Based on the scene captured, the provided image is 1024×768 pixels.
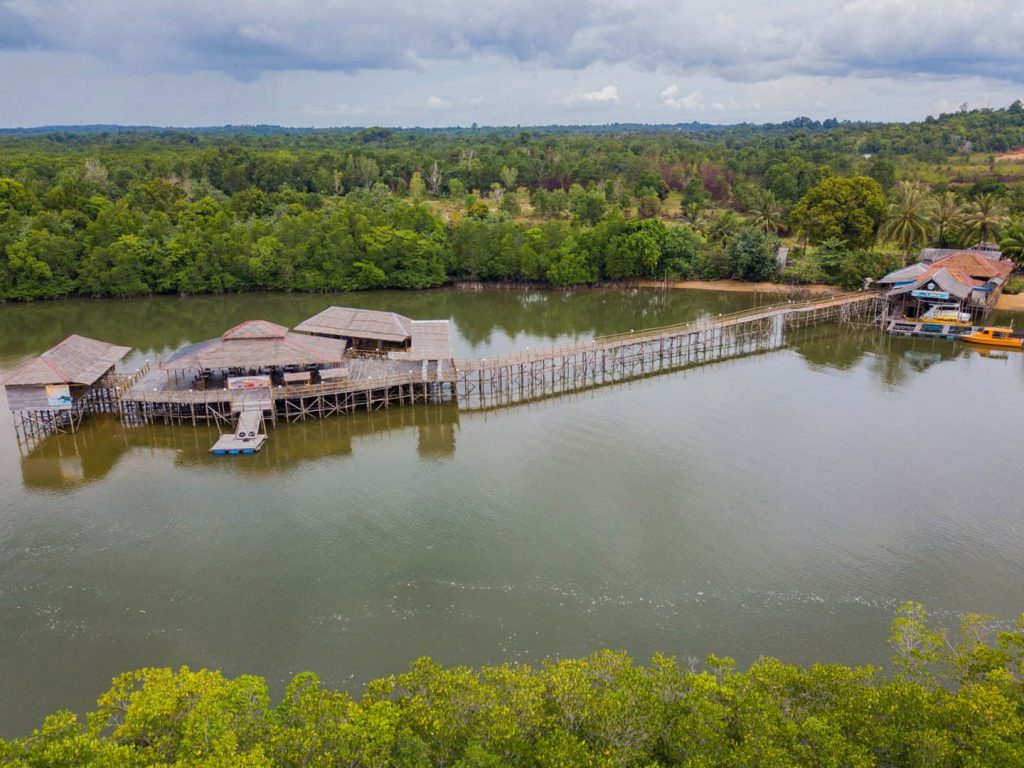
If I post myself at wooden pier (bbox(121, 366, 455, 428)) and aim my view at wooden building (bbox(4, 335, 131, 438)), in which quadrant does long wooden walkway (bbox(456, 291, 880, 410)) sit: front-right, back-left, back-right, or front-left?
back-right

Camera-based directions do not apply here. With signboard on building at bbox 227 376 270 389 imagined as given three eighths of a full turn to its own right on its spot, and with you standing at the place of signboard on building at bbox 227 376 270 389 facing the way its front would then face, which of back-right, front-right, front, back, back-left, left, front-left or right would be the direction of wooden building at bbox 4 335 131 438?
front-left

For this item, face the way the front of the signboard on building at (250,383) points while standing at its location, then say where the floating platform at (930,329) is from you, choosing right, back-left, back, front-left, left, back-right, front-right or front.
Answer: left

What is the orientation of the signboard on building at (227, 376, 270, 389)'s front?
toward the camera

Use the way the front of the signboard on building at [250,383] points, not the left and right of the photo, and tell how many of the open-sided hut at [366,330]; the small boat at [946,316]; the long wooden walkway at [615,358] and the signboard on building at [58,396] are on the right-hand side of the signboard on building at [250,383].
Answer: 1

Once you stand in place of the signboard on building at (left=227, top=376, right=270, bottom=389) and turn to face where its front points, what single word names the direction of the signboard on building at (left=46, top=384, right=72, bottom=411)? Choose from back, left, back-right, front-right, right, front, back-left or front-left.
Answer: right

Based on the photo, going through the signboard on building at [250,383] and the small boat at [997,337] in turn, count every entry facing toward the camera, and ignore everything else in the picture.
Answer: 1

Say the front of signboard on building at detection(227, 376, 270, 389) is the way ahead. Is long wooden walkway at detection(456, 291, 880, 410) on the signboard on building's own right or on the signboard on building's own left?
on the signboard on building's own left
